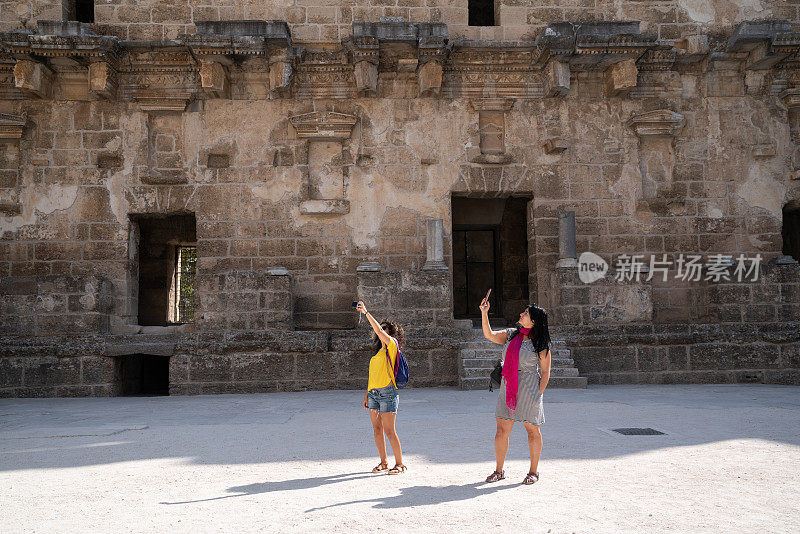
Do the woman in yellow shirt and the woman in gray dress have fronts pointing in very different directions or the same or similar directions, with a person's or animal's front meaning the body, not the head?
same or similar directions

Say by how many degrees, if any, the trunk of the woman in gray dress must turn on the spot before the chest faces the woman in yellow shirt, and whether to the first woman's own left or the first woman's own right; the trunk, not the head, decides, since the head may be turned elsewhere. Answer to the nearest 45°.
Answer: approximately 45° to the first woman's own right

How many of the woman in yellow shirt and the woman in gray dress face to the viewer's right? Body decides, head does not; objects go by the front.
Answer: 0

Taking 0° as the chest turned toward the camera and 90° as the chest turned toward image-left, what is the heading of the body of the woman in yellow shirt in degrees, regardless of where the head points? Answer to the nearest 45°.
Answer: approximately 45°

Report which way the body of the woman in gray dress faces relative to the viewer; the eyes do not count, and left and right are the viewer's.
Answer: facing the viewer and to the left of the viewer

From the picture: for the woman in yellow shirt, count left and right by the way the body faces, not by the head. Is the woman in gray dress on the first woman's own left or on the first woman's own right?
on the first woman's own left
